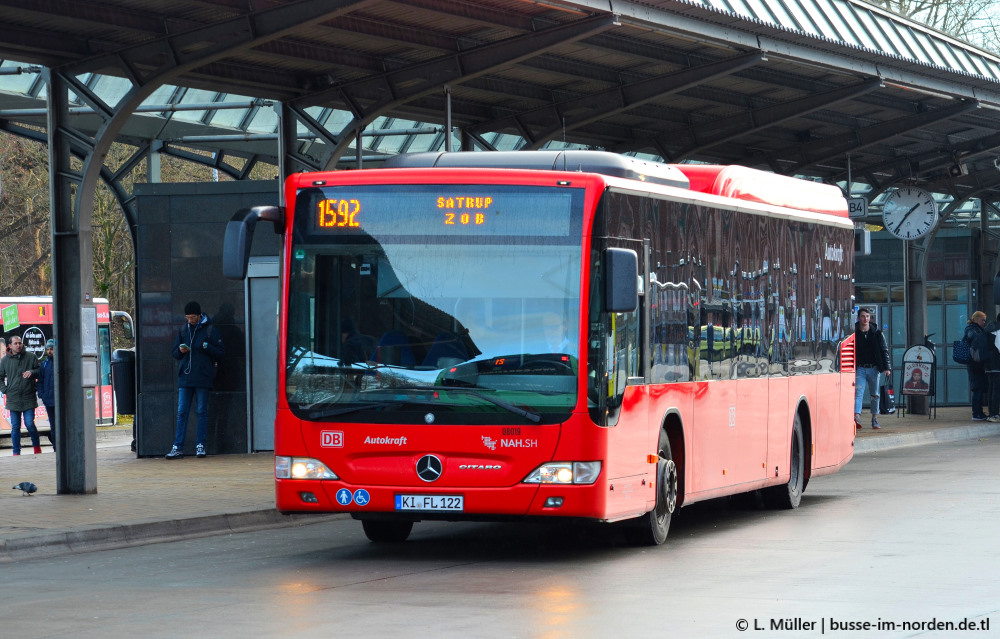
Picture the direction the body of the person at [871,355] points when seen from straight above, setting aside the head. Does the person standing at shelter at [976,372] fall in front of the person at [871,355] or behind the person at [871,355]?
behind

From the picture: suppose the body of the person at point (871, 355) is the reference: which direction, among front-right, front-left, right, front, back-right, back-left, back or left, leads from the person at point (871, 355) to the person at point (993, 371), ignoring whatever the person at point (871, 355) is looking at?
back-left

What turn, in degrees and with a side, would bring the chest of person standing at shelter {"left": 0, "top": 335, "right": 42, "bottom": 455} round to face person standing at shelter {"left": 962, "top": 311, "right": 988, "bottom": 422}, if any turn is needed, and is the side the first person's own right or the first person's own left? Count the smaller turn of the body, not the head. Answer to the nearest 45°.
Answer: approximately 90° to the first person's own left

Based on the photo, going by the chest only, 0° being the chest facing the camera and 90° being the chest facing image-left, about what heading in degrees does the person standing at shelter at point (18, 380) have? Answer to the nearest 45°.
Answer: approximately 0°
